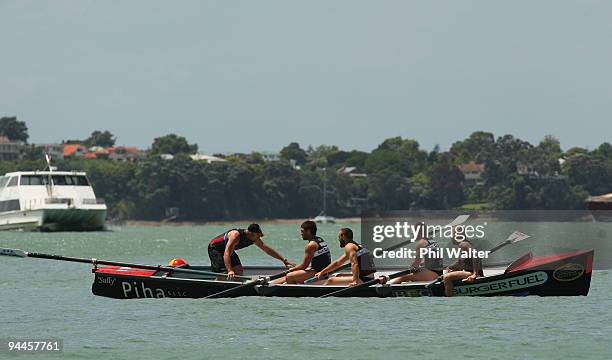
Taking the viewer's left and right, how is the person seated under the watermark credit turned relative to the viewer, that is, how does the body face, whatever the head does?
facing to the left of the viewer

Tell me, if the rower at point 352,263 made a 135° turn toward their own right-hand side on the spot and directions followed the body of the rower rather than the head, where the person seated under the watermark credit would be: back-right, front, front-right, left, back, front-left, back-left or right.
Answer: front-right

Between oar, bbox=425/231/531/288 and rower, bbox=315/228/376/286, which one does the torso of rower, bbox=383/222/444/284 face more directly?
the rower

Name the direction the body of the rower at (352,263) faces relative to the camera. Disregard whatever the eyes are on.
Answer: to the viewer's left

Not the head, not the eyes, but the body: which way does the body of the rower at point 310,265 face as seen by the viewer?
to the viewer's left

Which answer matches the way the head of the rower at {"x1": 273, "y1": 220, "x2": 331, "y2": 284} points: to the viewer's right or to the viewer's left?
to the viewer's left

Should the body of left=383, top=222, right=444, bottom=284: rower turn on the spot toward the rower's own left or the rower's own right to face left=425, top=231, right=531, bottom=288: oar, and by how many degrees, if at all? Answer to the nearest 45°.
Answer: approximately 135° to the rower's own right

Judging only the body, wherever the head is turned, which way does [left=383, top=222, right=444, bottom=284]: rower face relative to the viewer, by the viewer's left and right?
facing to the left of the viewer

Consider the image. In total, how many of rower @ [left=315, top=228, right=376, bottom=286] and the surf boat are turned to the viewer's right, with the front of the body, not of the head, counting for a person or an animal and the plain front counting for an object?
1

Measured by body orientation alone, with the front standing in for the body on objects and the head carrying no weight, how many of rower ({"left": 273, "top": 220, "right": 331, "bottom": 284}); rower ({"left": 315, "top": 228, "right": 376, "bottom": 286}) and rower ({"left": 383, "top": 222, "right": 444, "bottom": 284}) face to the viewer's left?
3

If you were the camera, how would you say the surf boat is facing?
facing to the right of the viewer

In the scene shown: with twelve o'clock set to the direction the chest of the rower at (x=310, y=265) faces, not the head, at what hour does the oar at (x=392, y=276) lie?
The oar is roughly at 6 o'clock from the rower.

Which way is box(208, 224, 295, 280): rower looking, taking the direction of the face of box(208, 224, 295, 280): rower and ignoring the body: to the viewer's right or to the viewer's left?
to the viewer's right
